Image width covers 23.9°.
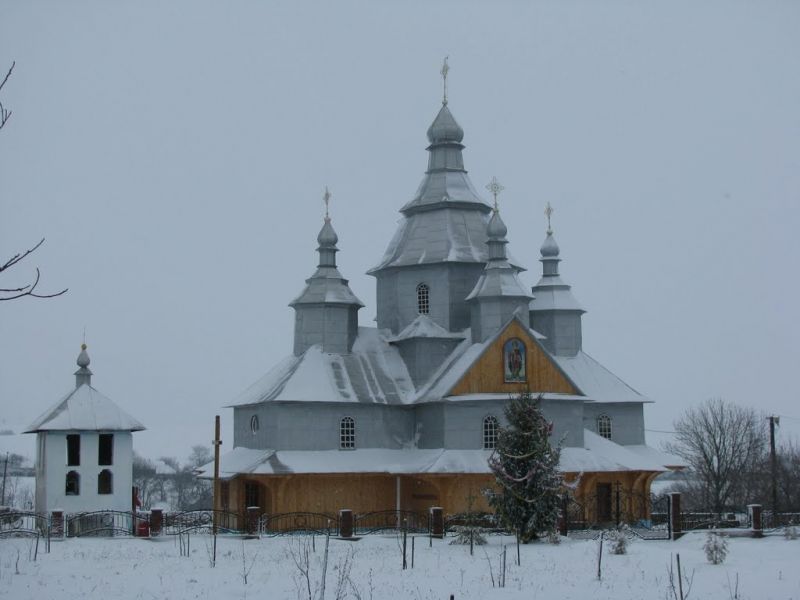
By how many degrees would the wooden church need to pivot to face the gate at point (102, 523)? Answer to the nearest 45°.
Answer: approximately 90° to its right

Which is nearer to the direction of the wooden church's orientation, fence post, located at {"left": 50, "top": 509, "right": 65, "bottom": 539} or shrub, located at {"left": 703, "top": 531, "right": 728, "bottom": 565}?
the shrub

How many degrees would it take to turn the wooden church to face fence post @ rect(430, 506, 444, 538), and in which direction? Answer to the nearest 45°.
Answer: approximately 45° to its right

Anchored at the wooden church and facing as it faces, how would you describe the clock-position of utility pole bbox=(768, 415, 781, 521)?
The utility pole is roughly at 10 o'clock from the wooden church.

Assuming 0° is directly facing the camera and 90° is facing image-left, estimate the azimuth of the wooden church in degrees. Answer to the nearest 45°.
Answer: approximately 315°

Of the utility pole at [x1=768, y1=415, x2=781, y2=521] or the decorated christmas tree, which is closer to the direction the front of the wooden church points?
the decorated christmas tree

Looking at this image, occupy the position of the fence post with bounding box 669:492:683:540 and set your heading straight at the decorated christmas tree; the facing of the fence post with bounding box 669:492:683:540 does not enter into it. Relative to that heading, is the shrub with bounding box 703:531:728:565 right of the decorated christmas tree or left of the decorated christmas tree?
left

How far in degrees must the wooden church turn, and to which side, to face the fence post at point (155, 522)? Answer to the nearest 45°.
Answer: approximately 90° to its right

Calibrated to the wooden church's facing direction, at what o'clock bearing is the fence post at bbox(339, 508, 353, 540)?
The fence post is roughly at 2 o'clock from the wooden church.
